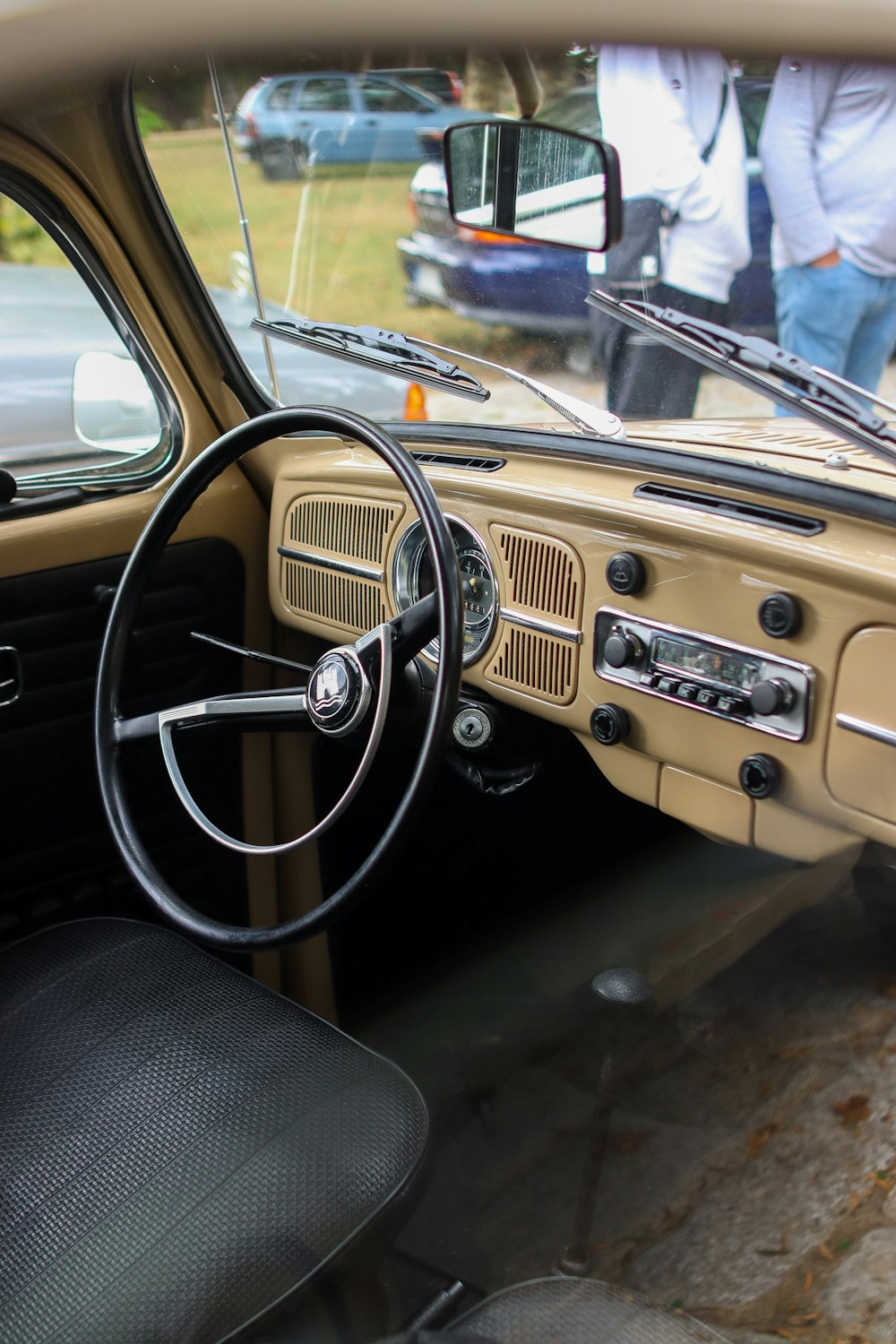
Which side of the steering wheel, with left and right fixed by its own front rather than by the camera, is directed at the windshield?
back

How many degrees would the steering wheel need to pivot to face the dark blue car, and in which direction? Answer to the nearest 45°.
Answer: approximately 180°

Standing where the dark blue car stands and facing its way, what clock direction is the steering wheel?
The steering wheel is roughly at 11 o'clock from the dark blue car.
